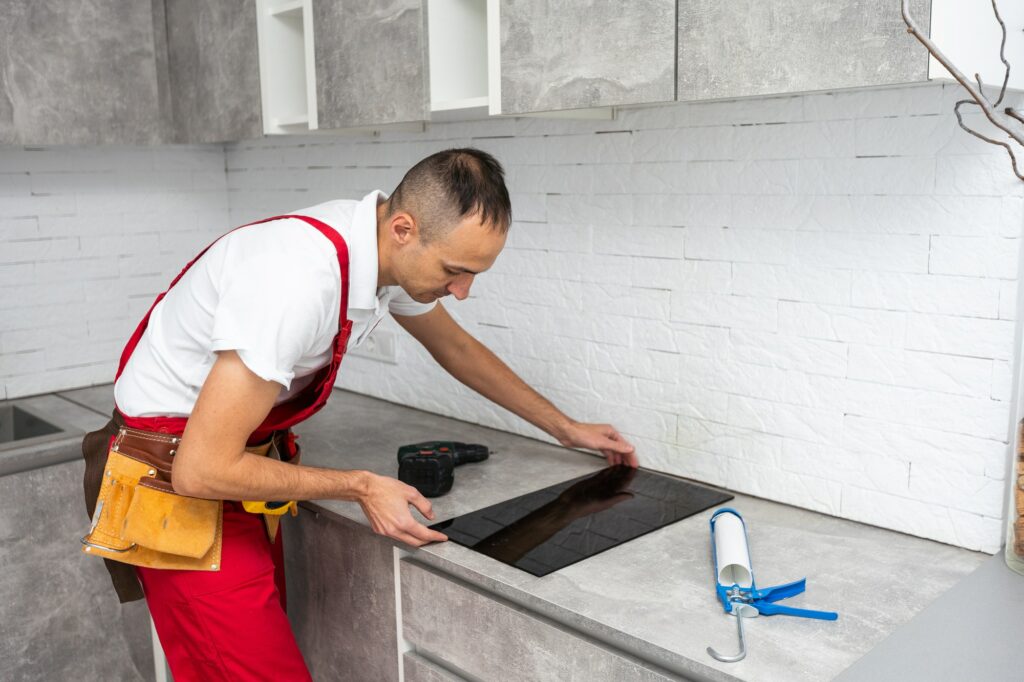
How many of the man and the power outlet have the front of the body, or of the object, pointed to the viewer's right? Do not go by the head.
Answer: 1

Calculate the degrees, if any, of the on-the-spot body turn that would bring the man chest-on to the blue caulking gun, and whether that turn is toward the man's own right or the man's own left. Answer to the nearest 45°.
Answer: approximately 45° to the man's own right

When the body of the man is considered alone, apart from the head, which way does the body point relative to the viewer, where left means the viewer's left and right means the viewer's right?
facing to the right of the viewer

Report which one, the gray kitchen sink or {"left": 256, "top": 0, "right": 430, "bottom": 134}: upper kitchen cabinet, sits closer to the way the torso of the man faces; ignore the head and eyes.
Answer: the upper kitchen cabinet

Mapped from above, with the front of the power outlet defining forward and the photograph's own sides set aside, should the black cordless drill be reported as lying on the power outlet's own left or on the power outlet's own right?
on the power outlet's own left

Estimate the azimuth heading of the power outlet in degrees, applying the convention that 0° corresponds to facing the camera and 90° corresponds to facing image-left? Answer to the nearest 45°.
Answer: approximately 45°

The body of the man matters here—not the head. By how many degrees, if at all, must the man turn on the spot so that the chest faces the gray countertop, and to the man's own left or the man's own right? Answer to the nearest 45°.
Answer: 0° — they already face it
